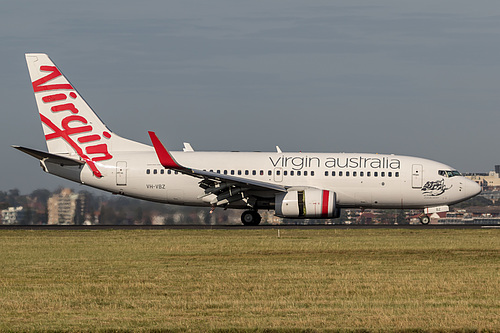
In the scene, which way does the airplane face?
to the viewer's right
